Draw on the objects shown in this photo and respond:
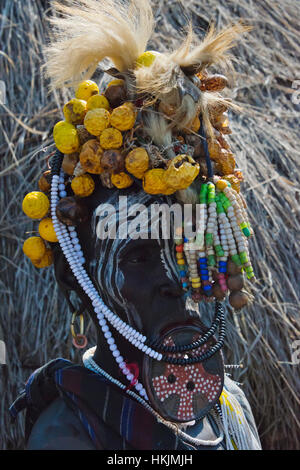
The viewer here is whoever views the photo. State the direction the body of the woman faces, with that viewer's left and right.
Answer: facing the viewer and to the right of the viewer

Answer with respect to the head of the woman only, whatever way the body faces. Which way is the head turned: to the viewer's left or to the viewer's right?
to the viewer's right
